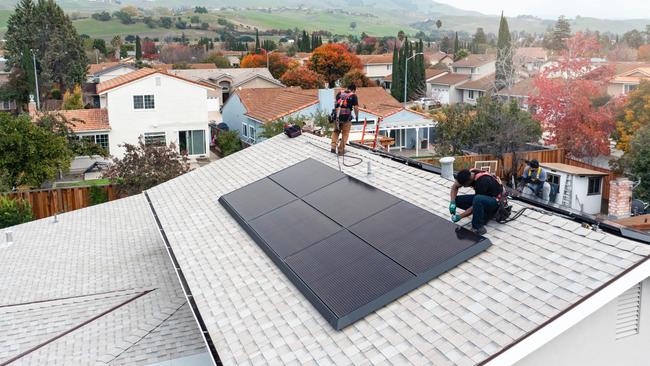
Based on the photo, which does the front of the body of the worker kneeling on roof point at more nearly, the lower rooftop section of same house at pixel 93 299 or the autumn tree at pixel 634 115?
the lower rooftop section of same house

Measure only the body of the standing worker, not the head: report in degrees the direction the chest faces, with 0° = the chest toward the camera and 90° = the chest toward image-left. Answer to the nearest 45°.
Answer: approximately 225°

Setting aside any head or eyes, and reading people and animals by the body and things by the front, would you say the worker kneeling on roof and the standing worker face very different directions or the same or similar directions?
very different directions

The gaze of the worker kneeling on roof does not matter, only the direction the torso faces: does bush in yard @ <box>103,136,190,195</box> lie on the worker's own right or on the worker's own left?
on the worker's own right

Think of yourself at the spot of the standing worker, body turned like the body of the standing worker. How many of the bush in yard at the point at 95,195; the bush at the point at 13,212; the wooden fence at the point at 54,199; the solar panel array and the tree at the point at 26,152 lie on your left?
4

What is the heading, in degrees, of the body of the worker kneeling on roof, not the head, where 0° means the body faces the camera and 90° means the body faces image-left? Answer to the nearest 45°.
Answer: approximately 45°

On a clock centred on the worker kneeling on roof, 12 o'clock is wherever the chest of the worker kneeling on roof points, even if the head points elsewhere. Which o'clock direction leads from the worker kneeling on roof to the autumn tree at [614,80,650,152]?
The autumn tree is roughly at 5 o'clock from the worker kneeling on roof.
